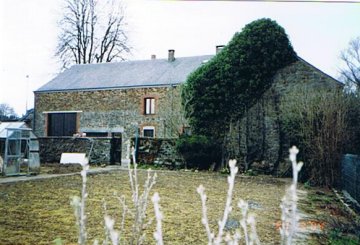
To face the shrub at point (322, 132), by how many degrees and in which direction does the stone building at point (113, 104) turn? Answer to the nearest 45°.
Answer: approximately 45° to its left

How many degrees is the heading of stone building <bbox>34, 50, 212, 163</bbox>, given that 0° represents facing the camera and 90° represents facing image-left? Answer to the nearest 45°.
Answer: approximately 0°

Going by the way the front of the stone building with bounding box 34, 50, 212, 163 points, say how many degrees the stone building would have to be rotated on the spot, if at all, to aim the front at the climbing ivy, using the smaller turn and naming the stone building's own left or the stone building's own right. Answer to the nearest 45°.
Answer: approximately 45° to the stone building's own left

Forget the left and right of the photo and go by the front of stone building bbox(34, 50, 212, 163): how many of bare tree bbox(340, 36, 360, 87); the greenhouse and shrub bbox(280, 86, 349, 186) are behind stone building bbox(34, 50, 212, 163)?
0

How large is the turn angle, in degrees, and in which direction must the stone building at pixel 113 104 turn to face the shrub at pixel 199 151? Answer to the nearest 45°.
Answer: approximately 45° to its left
